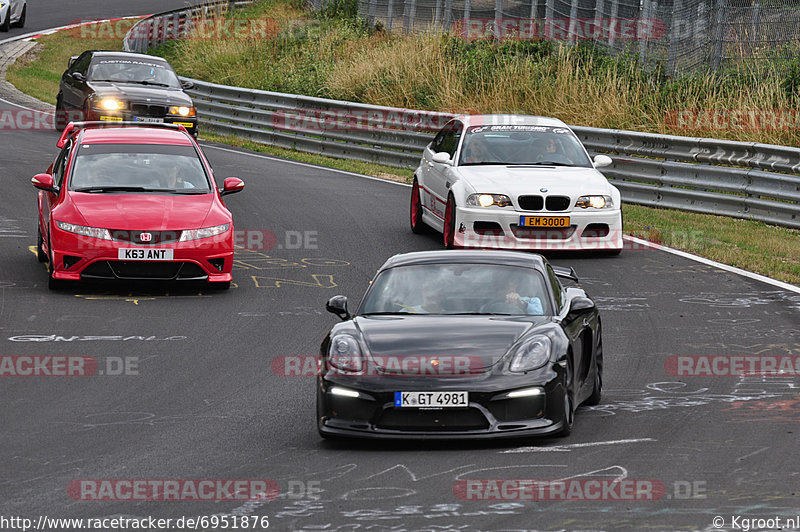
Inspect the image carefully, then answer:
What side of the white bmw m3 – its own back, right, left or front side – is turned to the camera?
front

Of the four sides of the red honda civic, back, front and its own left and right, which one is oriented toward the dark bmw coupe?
back

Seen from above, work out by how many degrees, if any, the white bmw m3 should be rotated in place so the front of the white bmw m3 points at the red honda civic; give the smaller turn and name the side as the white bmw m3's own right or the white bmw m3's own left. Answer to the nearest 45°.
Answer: approximately 45° to the white bmw m3's own right

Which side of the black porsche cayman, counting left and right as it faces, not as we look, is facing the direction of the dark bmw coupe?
back

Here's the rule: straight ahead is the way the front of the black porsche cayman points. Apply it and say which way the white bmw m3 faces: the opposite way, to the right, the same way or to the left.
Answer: the same way

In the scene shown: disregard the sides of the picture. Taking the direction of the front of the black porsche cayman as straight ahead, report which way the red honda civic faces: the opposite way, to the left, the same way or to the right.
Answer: the same way

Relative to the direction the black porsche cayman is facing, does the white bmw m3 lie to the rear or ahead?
to the rear

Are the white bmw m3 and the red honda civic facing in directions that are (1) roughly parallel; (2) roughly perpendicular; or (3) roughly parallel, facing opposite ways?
roughly parallel

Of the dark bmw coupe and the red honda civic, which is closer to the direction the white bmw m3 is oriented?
the red honda civic

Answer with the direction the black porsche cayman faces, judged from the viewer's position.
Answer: facing the viewer

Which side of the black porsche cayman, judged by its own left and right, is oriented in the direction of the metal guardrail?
back
